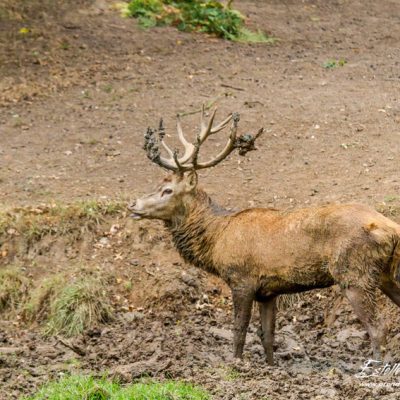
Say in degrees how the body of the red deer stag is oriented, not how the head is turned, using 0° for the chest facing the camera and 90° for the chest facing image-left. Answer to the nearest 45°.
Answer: approximately 90°

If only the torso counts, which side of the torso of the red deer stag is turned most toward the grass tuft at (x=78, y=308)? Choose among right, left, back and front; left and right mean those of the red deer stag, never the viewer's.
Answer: front

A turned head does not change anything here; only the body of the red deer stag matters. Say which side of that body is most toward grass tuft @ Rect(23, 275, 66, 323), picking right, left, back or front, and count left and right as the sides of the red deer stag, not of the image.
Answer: front

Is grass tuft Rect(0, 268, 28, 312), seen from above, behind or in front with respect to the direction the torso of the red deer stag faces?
in front
